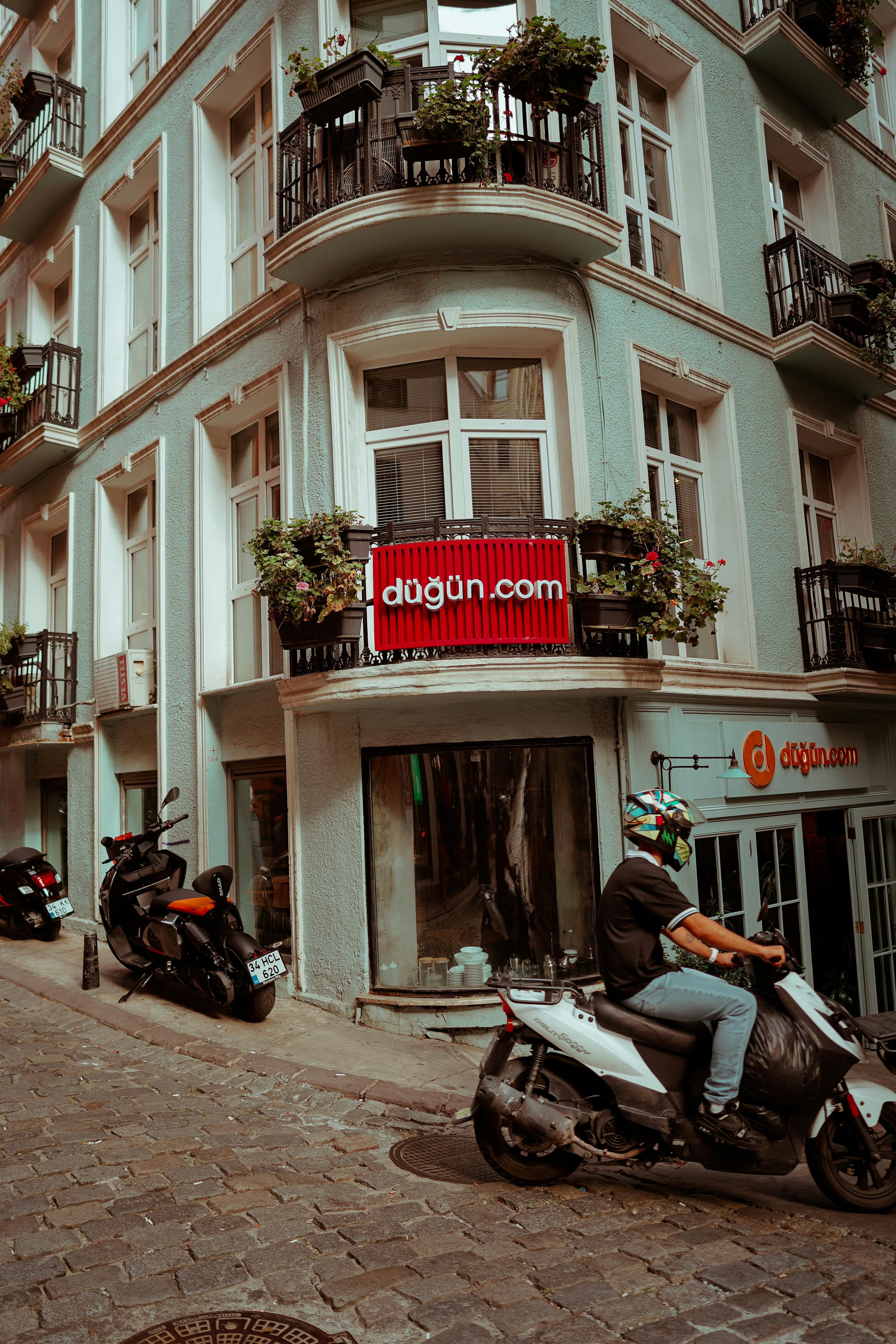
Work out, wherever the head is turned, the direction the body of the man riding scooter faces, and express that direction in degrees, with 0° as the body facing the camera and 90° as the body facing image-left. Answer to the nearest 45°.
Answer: approximately 270°

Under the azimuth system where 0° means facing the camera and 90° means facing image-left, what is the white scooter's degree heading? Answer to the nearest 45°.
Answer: approximately 270°

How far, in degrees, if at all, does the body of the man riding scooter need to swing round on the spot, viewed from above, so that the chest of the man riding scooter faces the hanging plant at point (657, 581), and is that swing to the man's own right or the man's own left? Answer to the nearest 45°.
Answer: approximately 90° to the man's own left

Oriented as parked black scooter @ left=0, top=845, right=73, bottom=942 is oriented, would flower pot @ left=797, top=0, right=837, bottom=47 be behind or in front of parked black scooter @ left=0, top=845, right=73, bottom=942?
behind

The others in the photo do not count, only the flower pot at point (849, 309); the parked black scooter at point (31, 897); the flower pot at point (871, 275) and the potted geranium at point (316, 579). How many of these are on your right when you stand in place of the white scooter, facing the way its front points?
0

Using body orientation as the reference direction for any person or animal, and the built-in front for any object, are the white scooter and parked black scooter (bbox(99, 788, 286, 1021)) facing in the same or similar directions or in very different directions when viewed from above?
very different directions

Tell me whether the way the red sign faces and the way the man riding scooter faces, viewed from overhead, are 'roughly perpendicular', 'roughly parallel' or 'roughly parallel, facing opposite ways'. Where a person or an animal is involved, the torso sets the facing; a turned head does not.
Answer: roughly perpendicular

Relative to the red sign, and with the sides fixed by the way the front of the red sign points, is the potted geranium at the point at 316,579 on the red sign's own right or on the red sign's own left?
on the red sign's own right

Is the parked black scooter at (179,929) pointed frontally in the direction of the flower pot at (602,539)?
no

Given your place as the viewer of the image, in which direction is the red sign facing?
facing the viewer

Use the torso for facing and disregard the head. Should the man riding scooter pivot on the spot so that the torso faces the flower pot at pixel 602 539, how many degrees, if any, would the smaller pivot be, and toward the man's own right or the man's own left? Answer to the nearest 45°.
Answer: approximately 90° to the man's own left

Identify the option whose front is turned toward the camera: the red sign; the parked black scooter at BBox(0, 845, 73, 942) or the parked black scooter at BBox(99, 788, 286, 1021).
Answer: the red sign

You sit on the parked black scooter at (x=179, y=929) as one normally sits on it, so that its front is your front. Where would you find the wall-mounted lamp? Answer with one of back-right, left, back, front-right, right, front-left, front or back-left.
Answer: back-right

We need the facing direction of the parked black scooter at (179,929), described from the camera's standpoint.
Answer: facing away from the viewer and to the left of the viewer

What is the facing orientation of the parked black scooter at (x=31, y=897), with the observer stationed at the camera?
facing away from the viewer and to the left of the viewer

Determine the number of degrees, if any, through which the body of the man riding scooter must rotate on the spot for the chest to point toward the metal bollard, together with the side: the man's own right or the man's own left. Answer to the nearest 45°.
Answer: approximately 135° to the man's own left

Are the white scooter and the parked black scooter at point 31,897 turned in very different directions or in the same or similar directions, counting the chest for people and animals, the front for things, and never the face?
very different directions

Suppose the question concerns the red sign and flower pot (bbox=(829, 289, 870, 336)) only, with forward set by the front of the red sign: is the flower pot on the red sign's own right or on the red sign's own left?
on the red sign's own left

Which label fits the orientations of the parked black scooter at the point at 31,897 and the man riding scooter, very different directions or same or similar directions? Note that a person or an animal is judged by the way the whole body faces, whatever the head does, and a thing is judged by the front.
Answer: very different directions
